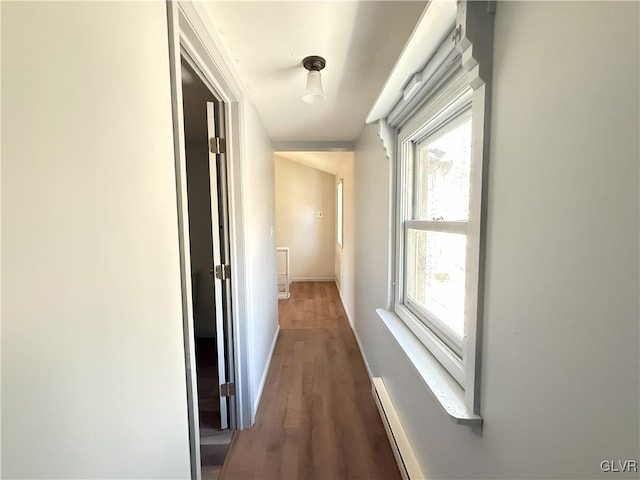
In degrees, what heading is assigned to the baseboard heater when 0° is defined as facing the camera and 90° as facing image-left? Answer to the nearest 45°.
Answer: approximately 90°

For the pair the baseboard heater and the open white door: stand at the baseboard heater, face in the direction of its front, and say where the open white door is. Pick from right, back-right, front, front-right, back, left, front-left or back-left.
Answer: front

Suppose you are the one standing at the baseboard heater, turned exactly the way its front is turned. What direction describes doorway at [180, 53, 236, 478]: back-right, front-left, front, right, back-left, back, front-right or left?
front
